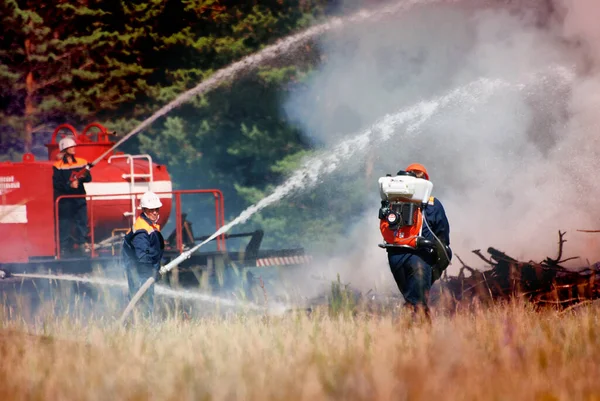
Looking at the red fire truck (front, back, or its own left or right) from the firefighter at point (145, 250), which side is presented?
left

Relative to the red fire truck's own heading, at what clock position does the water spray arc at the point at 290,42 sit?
The water spray arc is roughly at 4 o'clock from the red fire truck.

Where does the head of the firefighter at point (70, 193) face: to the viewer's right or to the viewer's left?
to the viewer's right

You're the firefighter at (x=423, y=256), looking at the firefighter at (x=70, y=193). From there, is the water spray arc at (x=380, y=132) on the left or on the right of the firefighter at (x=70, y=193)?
right

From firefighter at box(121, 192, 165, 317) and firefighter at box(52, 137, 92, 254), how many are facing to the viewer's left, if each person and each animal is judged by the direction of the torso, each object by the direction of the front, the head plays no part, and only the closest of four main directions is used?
0

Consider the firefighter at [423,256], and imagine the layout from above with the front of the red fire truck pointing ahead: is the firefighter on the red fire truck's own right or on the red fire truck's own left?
on the red fire truck's own left

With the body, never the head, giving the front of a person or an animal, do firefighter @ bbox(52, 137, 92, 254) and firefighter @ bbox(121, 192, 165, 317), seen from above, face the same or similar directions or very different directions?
same or similar directions

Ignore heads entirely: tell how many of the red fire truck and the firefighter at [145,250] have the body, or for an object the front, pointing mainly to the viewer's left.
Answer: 1

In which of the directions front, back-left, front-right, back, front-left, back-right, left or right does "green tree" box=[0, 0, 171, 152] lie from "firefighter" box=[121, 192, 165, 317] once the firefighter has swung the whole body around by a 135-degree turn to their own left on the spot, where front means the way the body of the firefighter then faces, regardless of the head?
front

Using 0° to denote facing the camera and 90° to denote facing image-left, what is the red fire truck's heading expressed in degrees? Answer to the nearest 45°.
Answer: approximately 90°

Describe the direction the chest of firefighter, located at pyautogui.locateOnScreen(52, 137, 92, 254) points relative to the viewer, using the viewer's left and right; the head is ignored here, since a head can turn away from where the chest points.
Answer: facing the viewer and to the right of the viewer

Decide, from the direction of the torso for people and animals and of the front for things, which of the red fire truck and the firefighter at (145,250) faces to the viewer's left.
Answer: the red fire truck
